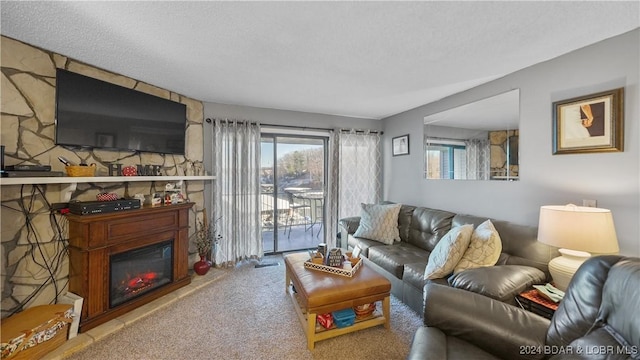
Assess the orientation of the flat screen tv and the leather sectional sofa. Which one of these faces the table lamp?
the flat screen tv

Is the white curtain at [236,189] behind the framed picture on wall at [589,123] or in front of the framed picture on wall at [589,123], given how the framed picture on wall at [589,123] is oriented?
in front

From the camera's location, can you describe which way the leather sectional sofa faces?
facing the viewer and to the left of the viewer

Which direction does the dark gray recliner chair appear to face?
to the viewer's left

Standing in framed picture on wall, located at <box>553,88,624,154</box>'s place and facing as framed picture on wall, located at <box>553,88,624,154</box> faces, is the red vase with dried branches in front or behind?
in front

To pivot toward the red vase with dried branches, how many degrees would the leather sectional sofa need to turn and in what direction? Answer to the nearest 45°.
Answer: approximately 45° to its right

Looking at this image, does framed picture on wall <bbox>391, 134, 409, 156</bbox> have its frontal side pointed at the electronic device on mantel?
yes

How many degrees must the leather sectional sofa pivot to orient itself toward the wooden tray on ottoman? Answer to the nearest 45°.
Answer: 0° — it already faces it

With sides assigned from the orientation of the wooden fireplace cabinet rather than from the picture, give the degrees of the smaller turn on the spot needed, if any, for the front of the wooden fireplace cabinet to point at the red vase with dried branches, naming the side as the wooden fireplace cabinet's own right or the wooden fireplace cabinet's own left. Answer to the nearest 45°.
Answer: approximately 90° to the wooden fireplace cabinet's own left

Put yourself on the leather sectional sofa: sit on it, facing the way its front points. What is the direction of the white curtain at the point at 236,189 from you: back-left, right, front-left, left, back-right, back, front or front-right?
front-right
